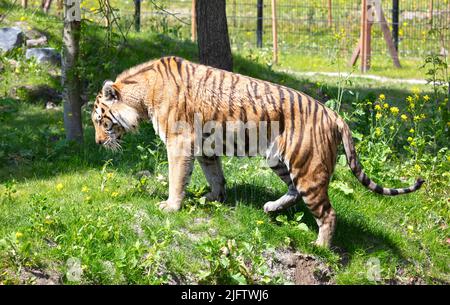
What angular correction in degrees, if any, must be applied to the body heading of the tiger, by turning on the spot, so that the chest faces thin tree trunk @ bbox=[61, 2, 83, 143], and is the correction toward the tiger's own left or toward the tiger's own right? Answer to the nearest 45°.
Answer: approximately 45° to the tiger's own right

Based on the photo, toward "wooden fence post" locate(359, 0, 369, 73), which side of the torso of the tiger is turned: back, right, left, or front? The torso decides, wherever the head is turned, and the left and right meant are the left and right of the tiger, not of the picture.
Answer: right

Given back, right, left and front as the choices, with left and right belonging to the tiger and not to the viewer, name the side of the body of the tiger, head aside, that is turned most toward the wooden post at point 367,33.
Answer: right

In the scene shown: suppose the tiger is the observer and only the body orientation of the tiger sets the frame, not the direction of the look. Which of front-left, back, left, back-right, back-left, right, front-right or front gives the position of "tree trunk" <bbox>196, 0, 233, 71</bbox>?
right

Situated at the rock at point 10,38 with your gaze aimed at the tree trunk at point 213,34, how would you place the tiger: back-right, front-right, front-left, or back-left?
front-right

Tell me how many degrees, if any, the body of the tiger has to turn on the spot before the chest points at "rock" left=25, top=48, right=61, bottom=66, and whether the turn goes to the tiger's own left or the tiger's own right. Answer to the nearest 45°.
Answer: approximately 45° to the tiger's own right

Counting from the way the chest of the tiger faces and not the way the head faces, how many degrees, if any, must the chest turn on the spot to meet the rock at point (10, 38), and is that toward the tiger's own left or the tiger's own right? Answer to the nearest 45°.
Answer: approximately 45° to the tiger's own right

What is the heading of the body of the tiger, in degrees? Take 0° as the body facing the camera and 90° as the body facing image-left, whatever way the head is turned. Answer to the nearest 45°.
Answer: approximately 90°

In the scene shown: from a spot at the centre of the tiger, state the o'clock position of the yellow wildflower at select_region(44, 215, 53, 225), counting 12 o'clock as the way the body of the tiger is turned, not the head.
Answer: The yellow wildflower is roughly at 11 o'clock from the tiger.

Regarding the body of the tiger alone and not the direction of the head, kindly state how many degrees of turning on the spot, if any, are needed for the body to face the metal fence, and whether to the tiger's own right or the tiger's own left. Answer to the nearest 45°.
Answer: approximately 90° to the tiger's own right

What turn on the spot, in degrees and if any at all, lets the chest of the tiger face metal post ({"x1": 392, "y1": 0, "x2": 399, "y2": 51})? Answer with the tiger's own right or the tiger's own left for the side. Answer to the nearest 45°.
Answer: approximately 90° to the tiger's own right
